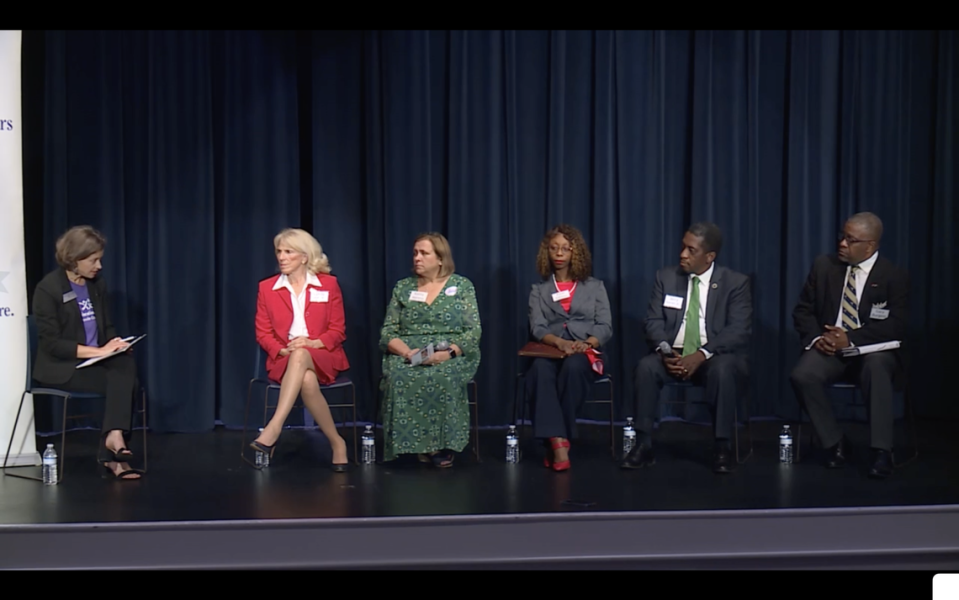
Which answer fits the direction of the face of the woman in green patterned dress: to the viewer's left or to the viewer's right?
to the viewer's left

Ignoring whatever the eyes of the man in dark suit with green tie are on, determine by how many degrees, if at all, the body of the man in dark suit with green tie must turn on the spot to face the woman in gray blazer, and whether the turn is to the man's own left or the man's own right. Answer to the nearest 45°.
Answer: approximately 90° to the man's own right

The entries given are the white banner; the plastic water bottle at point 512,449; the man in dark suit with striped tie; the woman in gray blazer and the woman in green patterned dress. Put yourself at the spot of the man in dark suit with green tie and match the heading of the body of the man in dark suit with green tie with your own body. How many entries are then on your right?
4

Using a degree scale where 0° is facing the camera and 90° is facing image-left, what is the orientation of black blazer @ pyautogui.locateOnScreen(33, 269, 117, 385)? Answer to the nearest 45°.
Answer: approximately 315°

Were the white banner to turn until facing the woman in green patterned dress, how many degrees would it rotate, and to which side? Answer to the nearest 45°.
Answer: approximately 90° to its left

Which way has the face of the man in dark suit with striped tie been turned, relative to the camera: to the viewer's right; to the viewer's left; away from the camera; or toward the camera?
to the viewer's left

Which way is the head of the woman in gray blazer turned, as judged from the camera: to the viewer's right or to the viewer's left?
to the viewer's left

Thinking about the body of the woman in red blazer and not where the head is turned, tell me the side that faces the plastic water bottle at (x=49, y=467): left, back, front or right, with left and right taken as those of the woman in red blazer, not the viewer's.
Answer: right

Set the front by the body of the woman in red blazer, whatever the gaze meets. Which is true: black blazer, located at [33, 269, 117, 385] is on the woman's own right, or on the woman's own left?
on the woman's own right

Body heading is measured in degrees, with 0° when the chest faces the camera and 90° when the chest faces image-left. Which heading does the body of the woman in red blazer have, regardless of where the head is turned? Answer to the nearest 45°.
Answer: approximately 0°

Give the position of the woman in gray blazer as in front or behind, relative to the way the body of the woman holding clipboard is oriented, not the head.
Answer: in front

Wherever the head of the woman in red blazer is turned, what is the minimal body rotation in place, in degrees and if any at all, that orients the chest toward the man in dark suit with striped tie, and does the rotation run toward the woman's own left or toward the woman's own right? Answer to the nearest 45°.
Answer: approximately 90° to the woman's own left

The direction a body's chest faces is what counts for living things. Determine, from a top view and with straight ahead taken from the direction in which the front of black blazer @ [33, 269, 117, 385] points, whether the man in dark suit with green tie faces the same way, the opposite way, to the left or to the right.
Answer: to the right
